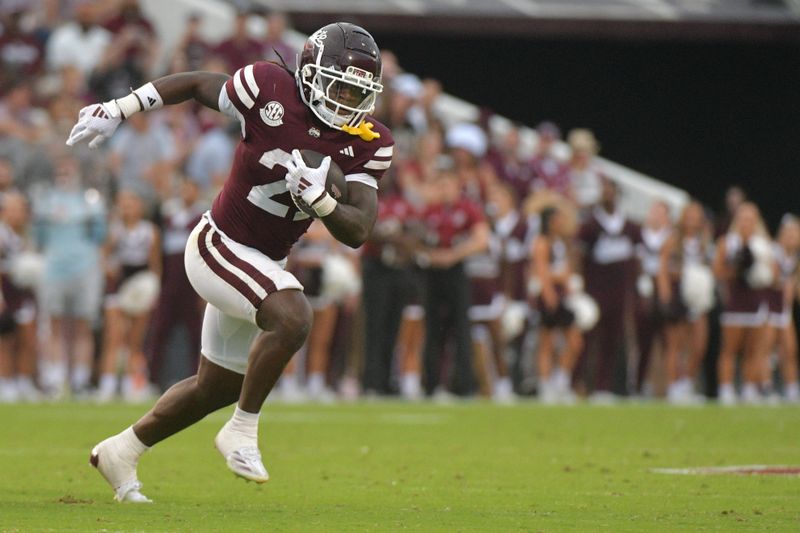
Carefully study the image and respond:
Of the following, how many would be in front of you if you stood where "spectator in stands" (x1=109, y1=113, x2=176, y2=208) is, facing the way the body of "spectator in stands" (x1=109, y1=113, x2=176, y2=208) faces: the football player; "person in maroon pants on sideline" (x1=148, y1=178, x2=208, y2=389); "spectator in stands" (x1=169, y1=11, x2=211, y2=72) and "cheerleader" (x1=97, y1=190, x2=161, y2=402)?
3

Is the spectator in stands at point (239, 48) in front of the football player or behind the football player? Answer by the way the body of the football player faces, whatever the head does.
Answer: behind

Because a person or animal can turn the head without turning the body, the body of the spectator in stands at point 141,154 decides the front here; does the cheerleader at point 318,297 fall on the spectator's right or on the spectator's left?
on the spectator's left

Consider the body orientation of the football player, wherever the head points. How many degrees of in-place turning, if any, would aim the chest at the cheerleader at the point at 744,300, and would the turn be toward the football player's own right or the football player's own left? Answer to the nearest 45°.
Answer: approximately 90° to the football player's own left

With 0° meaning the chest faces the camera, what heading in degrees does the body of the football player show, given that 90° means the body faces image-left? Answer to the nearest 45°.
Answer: approximately 315°

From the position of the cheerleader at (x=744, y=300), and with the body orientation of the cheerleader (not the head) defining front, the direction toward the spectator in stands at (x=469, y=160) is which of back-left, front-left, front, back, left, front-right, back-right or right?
right

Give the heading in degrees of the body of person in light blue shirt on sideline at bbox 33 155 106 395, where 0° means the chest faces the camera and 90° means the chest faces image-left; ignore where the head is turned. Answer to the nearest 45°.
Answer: approximately 0°

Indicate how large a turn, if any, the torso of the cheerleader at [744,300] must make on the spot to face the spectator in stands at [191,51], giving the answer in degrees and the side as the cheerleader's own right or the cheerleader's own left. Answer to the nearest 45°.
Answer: approximately 90° to the cheerleader's own right

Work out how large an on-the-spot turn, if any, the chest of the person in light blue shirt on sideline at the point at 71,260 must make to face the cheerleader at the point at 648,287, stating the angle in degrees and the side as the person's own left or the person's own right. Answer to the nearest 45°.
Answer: approximately 90° to the person's own left

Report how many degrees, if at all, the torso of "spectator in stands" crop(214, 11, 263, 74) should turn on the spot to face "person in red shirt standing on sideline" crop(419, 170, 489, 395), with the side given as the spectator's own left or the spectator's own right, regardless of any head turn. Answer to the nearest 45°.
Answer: approximately 45° to the spectator's own left
